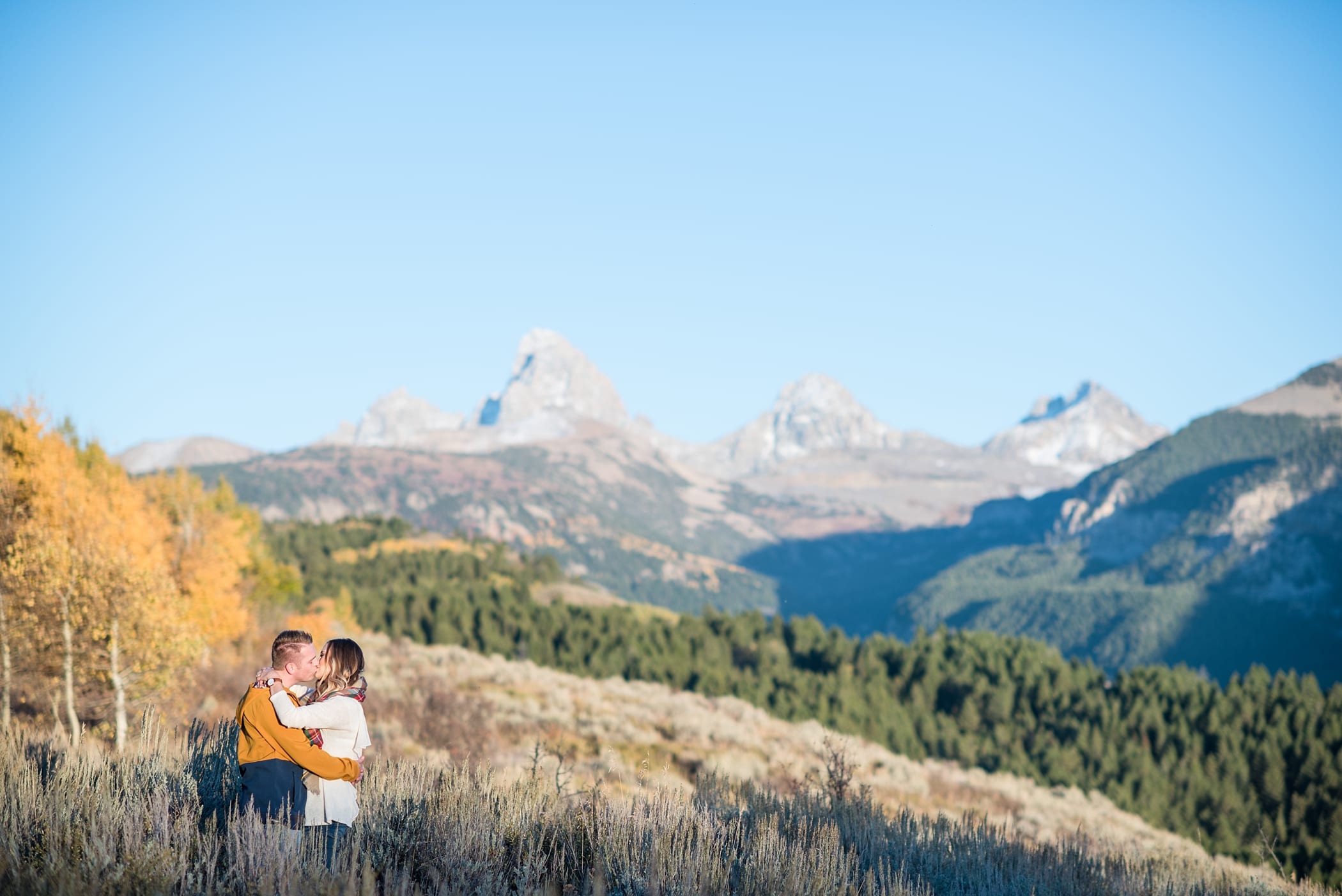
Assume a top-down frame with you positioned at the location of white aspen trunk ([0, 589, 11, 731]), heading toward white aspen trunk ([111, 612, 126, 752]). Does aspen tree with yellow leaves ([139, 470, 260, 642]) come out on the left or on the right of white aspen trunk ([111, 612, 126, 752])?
left

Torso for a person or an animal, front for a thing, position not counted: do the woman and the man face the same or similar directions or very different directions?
very different directions

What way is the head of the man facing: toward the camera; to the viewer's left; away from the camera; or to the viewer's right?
to the viewer's right

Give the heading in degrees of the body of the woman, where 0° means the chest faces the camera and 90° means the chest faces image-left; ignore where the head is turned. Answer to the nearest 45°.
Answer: approximately 90°

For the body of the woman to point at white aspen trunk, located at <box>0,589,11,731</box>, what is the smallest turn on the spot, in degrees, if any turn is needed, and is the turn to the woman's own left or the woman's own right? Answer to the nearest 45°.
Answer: approximately 90° to the woman's own right

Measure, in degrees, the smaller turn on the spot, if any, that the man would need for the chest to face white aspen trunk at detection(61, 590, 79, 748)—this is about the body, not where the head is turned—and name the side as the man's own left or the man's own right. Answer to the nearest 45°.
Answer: approximately 90° to the man's own left

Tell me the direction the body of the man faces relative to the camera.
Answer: to the viewer's right

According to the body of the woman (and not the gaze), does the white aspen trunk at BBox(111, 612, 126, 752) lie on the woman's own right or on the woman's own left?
on the woman's own right

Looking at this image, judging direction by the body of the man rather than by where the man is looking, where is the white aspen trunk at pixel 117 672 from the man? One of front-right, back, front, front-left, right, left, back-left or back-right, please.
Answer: left

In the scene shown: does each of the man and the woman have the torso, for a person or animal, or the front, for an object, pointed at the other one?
yes
